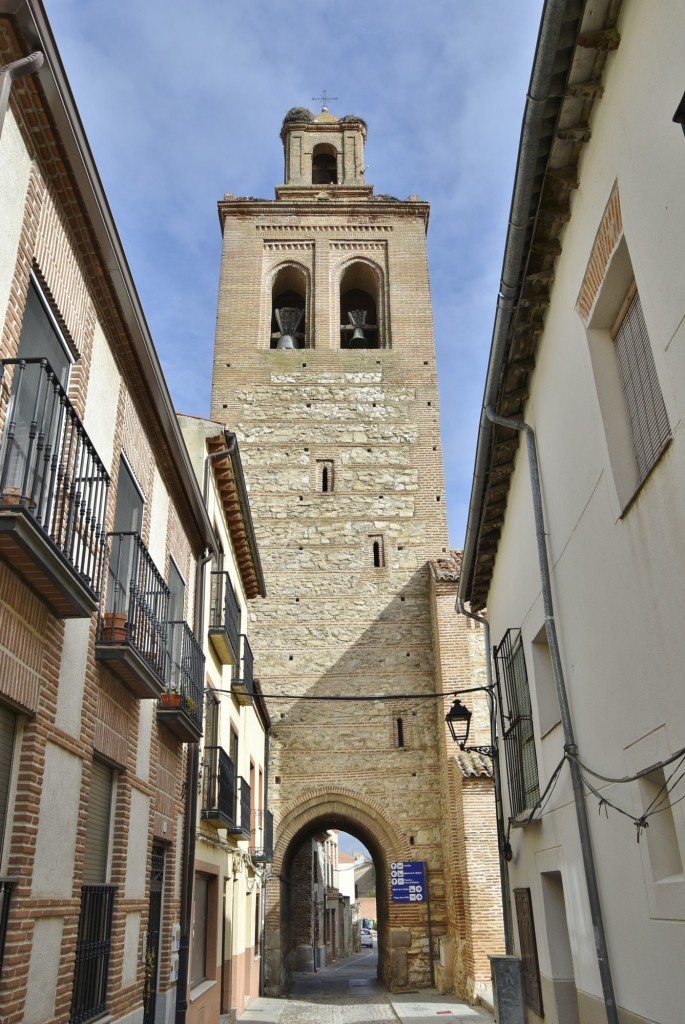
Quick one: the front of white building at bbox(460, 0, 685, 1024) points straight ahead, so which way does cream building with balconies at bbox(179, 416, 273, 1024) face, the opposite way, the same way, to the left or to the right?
the opposite way

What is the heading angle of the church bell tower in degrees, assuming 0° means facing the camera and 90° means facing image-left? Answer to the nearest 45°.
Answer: approximately 0°

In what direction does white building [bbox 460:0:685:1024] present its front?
to the viewer's left

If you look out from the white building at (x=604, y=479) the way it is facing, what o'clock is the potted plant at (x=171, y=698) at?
The potted plant is roughly at 1 o'clock from the white building.

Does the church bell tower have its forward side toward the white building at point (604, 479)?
yes

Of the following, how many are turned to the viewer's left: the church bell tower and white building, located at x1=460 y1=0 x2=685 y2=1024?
1

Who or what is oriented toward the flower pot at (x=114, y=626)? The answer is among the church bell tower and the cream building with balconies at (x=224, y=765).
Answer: the church bell tower

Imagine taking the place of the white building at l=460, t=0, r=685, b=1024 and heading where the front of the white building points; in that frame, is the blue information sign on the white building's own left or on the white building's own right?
on the white building's own right

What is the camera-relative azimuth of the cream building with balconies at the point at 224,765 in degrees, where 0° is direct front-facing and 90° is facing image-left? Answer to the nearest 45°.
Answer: approximately 270°
